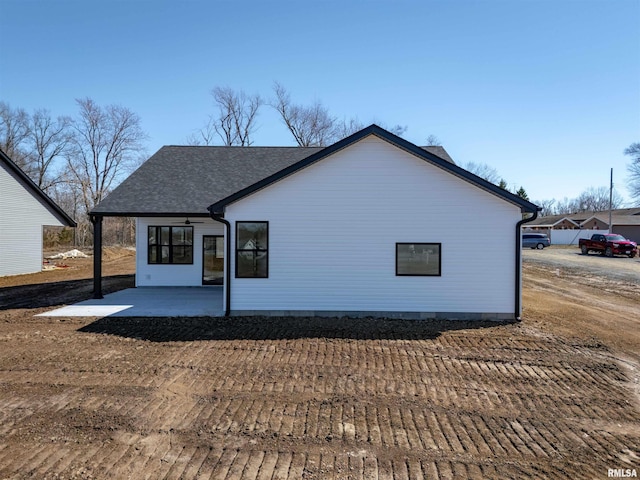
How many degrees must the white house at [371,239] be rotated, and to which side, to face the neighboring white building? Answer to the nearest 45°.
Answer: approximately 45° to its left

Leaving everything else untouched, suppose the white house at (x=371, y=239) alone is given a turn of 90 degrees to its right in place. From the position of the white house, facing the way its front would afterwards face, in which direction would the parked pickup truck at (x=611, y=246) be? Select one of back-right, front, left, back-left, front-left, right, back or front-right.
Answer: front-left

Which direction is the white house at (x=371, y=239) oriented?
away from the camera

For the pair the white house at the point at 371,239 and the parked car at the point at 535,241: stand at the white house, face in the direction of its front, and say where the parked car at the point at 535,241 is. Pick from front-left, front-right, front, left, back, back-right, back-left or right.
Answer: front-right

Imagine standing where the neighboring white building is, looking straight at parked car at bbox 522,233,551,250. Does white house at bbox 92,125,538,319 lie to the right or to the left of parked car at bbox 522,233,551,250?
right
